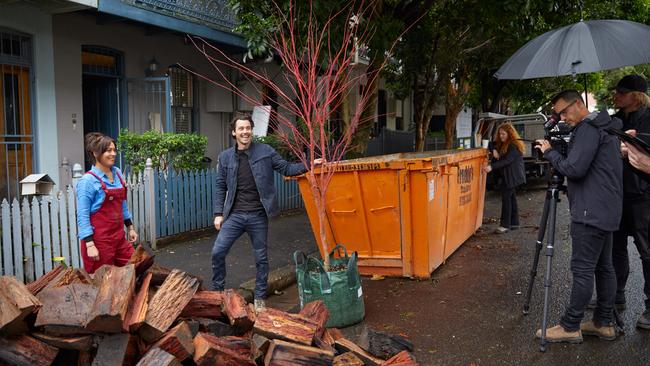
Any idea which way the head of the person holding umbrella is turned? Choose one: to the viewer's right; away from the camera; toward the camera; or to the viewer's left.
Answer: to the viewer's left

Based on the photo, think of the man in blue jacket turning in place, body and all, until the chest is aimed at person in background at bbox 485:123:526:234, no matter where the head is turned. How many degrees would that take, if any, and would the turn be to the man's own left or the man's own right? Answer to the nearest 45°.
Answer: approximately 135° to the man's own left

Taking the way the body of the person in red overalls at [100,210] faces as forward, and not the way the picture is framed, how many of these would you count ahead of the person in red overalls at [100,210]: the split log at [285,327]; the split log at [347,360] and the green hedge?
2

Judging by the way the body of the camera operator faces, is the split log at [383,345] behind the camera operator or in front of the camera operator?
in front

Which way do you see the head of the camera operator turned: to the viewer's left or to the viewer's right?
to the viewer's left

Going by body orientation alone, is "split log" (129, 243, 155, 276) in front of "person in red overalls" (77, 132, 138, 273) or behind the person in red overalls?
in front

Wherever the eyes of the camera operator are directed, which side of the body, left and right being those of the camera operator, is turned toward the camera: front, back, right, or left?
left

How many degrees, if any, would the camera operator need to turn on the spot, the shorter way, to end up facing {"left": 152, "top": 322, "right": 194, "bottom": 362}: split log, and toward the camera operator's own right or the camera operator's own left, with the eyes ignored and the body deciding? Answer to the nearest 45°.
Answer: approximately 45° to the camera operator's own left

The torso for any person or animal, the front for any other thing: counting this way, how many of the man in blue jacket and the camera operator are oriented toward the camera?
1

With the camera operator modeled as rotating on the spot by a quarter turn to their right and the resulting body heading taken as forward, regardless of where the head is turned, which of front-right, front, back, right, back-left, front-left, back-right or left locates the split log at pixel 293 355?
back-left
